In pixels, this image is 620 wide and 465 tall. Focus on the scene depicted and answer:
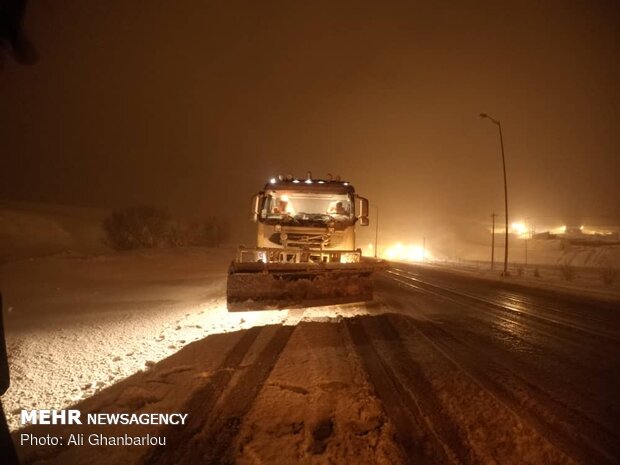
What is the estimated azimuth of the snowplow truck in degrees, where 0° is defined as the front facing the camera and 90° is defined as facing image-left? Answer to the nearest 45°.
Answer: approximately 0°
